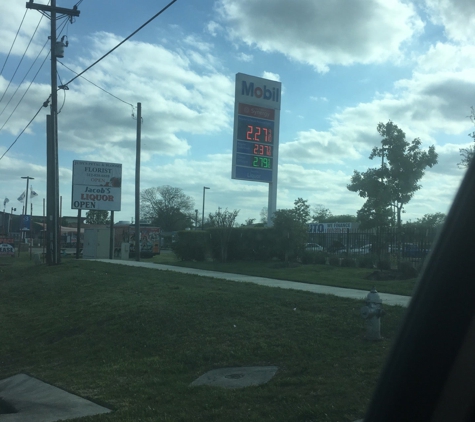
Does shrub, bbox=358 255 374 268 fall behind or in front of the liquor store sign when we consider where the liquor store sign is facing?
in front

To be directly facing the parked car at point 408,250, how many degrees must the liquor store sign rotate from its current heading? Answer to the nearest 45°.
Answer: approximately 45° to its left

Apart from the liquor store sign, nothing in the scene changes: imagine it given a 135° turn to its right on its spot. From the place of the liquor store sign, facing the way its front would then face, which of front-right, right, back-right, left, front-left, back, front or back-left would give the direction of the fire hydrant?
back-left

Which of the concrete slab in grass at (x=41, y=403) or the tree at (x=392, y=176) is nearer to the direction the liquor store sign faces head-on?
the concrete slab in grass

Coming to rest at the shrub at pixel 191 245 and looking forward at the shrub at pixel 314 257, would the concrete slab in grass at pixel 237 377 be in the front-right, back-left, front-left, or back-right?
front-right

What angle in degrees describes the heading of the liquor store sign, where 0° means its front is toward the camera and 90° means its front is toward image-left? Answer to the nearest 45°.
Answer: approximately 0°

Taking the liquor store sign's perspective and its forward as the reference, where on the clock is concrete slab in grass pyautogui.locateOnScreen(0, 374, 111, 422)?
The concrete slab in grass is roughly at 12 o'clock from the liquor store sign.

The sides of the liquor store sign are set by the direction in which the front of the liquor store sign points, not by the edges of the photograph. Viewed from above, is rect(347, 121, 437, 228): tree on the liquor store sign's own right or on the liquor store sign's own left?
on the liquor store sign's own left

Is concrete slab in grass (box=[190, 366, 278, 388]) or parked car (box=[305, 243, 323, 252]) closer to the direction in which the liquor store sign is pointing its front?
the concrete slab in grass

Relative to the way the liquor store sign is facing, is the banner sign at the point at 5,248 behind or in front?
behind

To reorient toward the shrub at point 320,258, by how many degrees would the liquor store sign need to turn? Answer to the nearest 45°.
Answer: approximately 45° to its left

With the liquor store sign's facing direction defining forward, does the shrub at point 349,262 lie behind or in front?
in front
